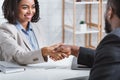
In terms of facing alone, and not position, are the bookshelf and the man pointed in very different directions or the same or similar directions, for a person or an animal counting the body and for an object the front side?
very different directions

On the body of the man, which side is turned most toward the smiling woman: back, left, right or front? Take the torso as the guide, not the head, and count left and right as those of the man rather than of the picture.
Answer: front

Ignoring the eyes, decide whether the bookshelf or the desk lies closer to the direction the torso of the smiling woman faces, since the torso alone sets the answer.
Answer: the desk

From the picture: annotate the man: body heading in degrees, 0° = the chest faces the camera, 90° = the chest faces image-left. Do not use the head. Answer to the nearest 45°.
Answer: approximately 135°

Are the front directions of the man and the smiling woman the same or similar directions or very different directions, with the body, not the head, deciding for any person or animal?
very different directions

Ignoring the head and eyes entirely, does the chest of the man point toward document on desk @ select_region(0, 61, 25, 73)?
yes

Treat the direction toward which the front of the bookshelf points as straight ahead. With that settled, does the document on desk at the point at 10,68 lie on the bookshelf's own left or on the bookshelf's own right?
on the bookshelf's own right

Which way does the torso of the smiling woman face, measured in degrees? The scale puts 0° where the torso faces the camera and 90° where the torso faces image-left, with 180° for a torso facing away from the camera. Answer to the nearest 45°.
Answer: approximately 315°

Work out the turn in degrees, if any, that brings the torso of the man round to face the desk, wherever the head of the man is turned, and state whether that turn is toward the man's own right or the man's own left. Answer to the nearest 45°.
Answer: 0° — they already face it

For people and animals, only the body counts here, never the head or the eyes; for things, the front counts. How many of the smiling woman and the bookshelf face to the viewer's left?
0

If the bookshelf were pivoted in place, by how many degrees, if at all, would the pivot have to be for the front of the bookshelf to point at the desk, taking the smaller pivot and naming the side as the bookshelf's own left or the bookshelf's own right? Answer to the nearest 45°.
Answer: approximately 45° to the bookshelf's own right

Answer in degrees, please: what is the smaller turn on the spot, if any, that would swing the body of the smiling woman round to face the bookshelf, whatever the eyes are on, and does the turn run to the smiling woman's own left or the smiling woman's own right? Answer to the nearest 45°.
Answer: approximately 90° to the smiling woman's own left
